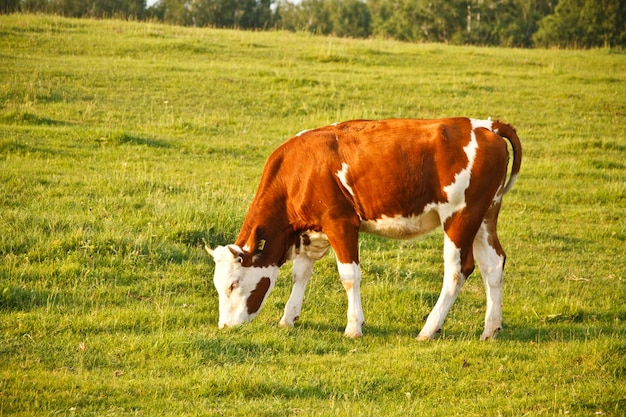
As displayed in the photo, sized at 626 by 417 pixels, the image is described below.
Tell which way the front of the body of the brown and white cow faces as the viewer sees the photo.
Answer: to the viewer's left
